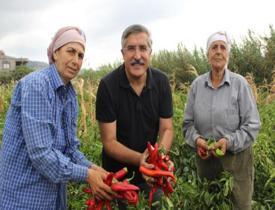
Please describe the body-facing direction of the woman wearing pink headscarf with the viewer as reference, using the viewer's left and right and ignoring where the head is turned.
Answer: facing the viewer and to the right of the viewer

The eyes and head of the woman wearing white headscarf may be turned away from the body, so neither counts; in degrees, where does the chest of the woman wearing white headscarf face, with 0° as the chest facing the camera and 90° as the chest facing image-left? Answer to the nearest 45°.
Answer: approximately 0°

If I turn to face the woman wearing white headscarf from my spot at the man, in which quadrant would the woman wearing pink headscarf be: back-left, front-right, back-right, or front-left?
back-right

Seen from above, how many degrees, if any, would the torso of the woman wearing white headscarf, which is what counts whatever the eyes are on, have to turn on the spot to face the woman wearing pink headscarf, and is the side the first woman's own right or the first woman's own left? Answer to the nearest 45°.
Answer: approximately 45° to the first woman's own right

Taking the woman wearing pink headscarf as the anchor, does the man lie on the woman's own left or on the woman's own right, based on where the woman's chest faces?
on the woman's own left

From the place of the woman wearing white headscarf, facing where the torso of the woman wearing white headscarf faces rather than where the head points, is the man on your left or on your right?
on your right

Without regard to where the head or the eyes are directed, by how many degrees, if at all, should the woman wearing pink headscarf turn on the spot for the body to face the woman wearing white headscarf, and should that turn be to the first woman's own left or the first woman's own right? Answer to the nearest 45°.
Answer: approximately 90° to the first woman's own left

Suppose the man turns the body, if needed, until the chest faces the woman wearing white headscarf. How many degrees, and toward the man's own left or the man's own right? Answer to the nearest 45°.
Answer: approximately 135° to the man's own left

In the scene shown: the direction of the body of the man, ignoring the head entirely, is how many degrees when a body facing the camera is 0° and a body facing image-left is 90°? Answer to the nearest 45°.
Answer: approximately 0°

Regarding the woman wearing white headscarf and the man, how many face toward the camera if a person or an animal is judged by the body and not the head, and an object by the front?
2

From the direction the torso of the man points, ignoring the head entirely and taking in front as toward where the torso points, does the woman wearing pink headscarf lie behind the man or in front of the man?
in front
